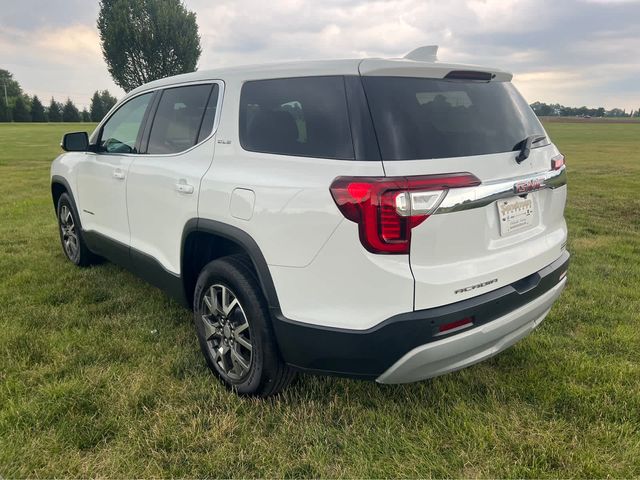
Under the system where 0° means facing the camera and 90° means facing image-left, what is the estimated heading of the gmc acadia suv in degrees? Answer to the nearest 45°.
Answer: approximately 135°
